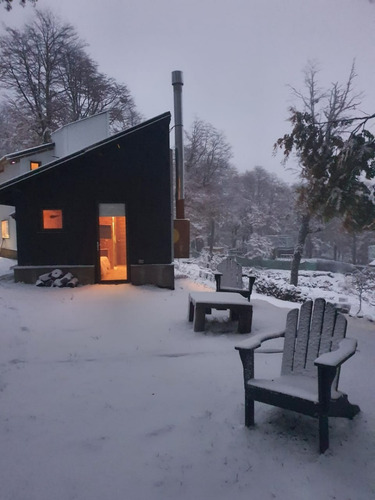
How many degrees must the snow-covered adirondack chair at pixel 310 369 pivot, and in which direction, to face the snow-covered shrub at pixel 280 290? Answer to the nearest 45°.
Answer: approximately 135° to its right

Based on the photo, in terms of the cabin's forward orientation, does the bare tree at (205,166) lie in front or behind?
behind

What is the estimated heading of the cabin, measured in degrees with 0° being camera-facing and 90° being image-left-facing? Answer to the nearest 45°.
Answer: approximately 0°

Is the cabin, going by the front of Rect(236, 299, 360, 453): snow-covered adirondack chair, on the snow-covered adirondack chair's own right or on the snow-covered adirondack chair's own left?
on the snow-covered adirondack chair's own right

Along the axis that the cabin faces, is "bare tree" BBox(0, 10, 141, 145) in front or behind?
behind

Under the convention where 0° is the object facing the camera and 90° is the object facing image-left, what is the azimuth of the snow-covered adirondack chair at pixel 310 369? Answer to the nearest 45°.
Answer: approximately 45°

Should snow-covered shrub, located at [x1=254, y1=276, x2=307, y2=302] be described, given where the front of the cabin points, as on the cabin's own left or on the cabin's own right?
on the cabin's own left

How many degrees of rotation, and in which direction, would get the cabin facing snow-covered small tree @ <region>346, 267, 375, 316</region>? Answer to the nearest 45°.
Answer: approximately 90° to its left
